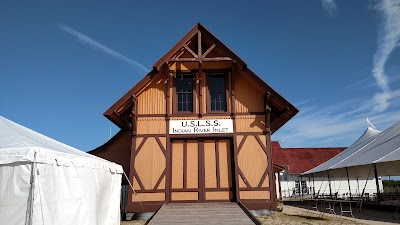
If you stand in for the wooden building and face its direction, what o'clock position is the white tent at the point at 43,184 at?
The white tent is roughly at 1 o'clock from the wooden building.

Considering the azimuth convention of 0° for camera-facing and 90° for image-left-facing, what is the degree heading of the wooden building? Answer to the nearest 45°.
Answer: approximately 0°
